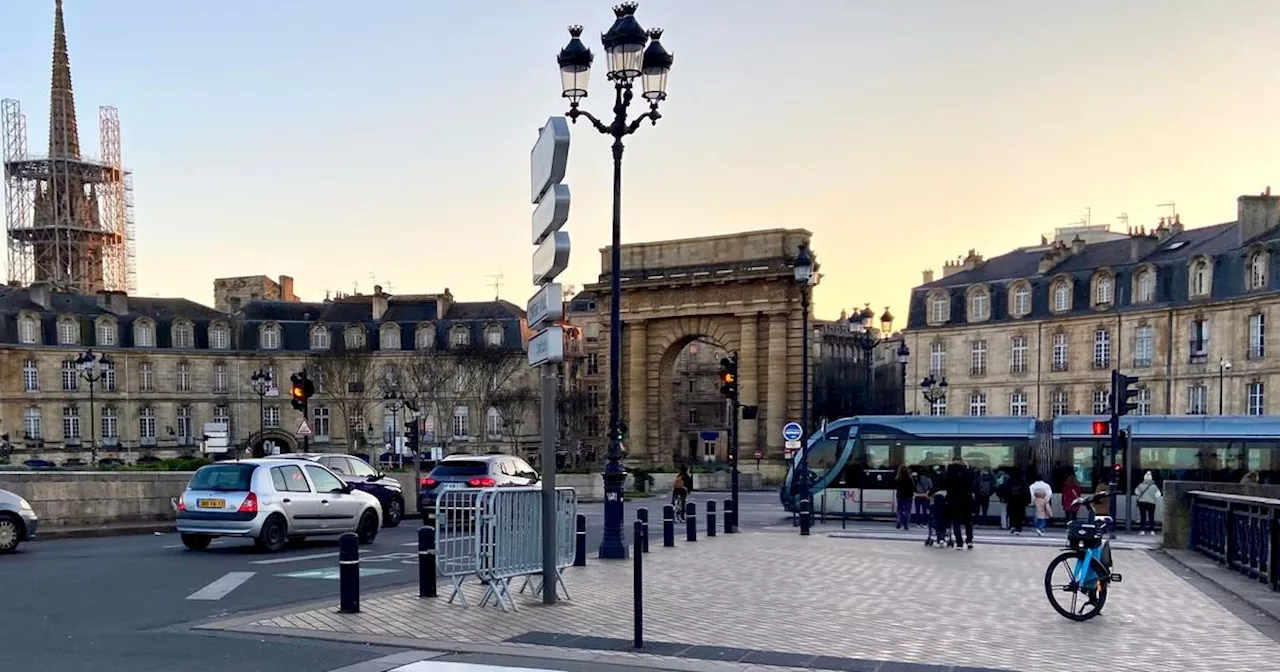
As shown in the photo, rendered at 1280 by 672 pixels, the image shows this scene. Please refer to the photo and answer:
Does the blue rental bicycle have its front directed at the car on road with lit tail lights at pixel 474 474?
no

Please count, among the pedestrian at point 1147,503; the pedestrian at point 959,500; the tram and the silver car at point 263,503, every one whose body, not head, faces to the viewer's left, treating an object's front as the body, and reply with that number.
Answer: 1

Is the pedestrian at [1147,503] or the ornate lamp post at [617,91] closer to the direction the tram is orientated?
the ornate lamp post

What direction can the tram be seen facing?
to the viewer's left

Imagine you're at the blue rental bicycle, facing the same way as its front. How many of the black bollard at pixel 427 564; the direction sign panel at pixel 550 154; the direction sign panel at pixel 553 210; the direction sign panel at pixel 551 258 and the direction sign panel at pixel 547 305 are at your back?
0

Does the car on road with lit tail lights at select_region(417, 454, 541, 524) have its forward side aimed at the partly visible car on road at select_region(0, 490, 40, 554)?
no

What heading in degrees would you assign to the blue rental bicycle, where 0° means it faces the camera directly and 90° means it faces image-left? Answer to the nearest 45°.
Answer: approximately 45°

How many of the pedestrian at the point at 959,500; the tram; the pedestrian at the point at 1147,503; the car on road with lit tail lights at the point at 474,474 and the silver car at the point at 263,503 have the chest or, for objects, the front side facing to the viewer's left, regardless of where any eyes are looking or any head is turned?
1

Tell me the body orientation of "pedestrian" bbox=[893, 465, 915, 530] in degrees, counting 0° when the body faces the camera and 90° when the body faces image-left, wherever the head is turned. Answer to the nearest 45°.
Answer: approximately 180°

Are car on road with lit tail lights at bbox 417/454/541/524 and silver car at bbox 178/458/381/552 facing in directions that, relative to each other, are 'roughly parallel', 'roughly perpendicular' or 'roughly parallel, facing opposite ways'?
roughly parallel

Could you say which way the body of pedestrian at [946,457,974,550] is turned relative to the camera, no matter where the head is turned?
away from the camera
